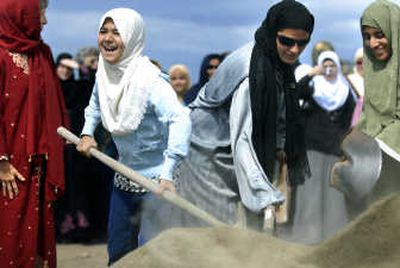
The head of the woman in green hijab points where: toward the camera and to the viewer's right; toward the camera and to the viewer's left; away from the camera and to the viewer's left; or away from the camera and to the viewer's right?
toward the camera and to the viewer's left

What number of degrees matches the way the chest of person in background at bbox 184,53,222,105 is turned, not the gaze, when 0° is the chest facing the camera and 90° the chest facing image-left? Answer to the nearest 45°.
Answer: approximately 315°

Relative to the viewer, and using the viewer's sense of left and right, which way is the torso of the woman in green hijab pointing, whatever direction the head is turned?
facing the viewer and to the left of the viewer

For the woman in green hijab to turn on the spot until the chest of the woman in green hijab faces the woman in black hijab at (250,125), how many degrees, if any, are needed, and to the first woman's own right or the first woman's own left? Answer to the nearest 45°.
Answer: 0° — they already face them

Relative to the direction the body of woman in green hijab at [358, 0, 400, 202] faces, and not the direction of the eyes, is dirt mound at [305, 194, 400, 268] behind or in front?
in front

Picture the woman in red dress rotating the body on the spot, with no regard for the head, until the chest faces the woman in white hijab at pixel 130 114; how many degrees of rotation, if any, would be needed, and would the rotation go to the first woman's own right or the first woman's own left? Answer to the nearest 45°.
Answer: approximately 45° to the first woman's own left

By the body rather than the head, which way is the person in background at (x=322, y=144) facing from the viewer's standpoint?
toward the camera

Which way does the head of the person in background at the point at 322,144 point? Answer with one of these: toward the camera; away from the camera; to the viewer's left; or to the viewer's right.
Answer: toward the camera

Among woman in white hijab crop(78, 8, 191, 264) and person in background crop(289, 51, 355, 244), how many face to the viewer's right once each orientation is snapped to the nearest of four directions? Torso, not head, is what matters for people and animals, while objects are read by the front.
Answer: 0

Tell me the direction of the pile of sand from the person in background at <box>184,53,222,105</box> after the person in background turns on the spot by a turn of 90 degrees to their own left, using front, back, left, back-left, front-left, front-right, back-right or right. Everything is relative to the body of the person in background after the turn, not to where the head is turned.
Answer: back-right
